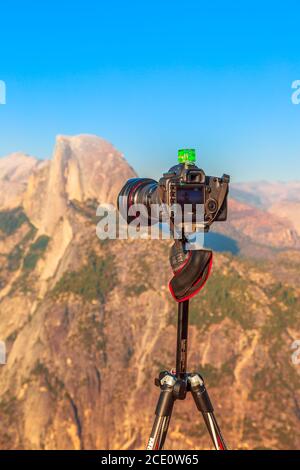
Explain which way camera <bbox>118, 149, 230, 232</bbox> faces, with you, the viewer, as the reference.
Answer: facing away from the viewer and to the left of the viewer
